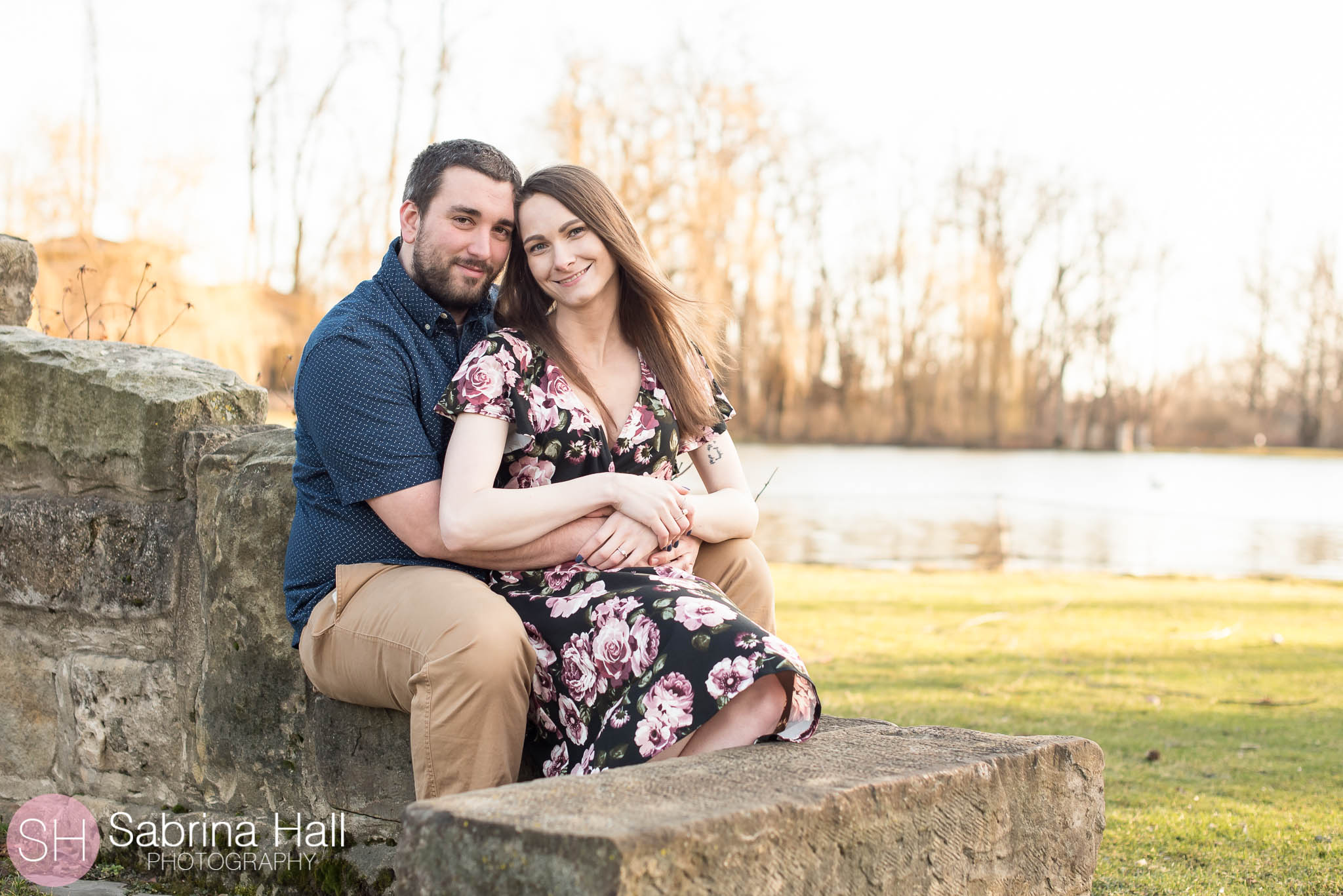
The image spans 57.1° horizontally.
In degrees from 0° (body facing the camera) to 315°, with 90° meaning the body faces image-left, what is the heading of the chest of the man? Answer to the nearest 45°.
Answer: approximately 315°
